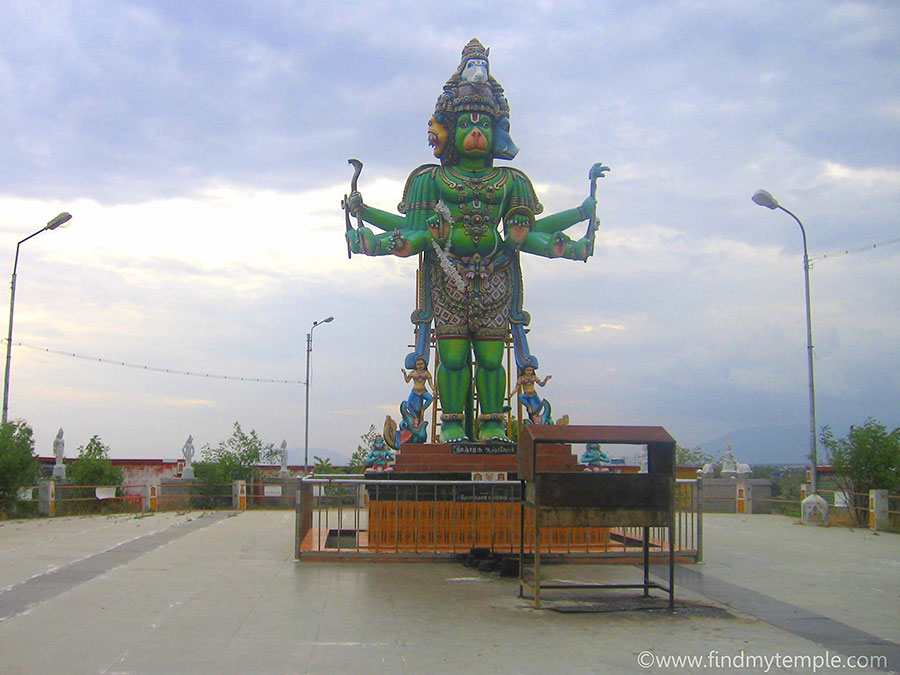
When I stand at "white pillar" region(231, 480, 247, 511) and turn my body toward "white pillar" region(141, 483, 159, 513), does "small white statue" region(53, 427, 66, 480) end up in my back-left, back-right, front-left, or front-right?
front-right

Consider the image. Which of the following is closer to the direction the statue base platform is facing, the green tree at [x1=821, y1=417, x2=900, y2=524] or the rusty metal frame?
the rusty metal frame

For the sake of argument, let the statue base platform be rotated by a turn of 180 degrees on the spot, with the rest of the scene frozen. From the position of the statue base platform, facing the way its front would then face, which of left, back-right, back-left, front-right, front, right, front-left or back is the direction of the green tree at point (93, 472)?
front-left

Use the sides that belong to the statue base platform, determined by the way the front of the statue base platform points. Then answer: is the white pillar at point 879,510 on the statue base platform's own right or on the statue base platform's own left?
on the statue base platform's own left

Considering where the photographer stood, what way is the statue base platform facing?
facing the viewer

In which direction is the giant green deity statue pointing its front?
toward the camera

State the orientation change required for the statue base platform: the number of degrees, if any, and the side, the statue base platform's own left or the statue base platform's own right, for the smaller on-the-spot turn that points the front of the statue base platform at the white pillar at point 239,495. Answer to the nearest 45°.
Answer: approximately 135° to the statue base platform's own right

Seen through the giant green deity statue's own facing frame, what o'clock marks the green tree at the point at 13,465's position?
The green tree is roughly at 4 o'clock from the giant green deity statue.

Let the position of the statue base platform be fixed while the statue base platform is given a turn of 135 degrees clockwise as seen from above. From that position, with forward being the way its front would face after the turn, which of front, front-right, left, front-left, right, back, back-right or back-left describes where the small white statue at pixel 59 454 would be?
front

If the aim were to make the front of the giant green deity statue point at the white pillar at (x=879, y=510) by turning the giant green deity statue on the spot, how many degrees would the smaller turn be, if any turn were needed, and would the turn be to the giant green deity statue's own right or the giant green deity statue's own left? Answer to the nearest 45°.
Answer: approximately 90° to the giant green deity statue's own left

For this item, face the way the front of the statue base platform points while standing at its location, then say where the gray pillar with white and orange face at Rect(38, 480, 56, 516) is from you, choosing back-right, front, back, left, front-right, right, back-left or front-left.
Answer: back-right

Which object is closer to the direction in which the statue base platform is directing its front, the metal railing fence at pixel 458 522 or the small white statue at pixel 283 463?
the metal railing fence

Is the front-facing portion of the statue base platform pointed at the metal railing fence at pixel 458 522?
yes
